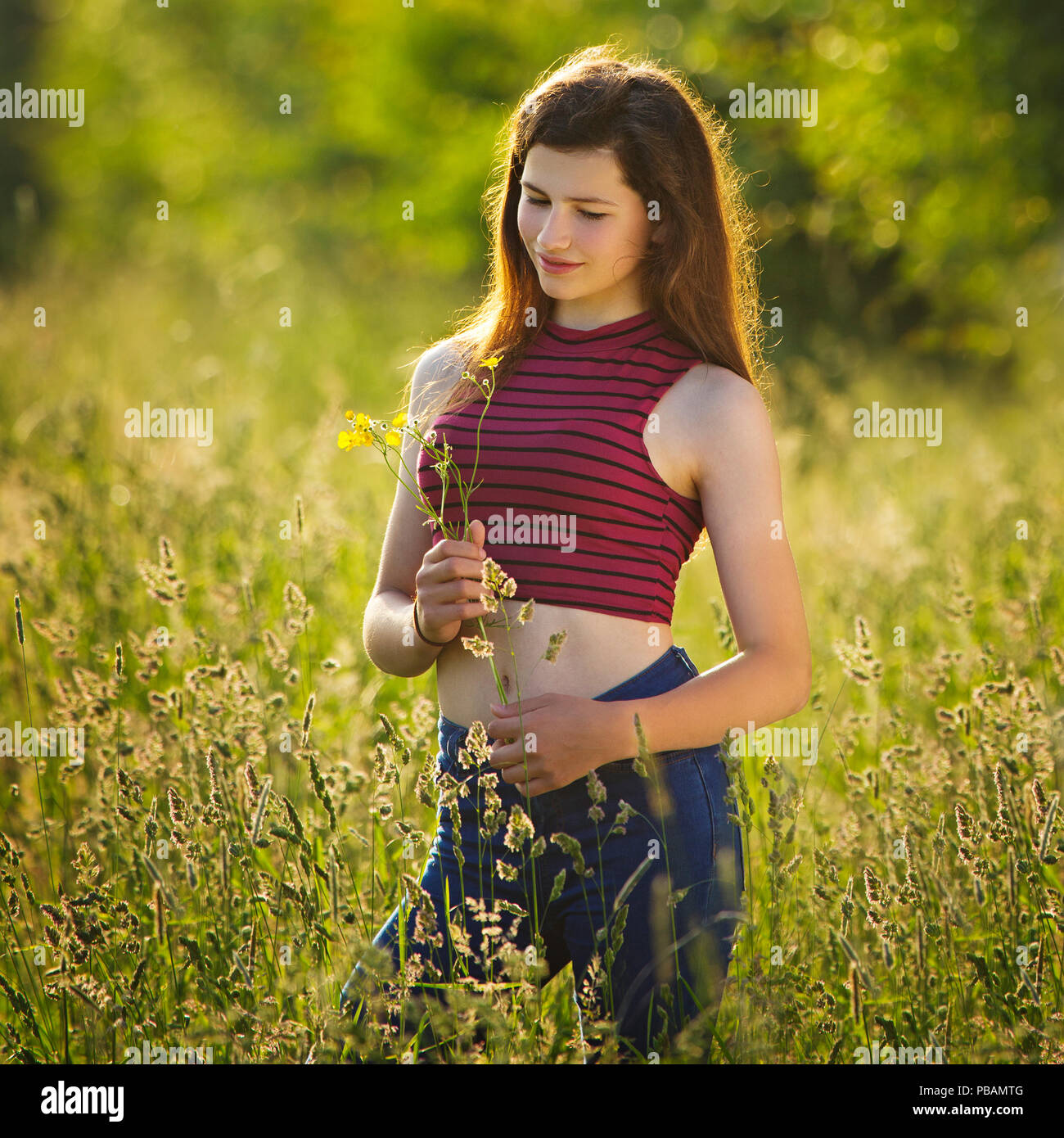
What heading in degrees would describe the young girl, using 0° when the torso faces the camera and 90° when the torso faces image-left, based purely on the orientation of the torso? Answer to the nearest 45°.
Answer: approximately 45°
